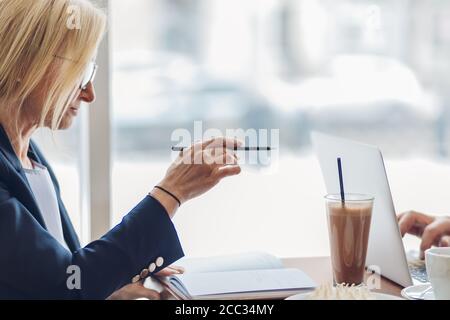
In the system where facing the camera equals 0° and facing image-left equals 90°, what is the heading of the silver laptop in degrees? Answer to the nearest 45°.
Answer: approximately 225°

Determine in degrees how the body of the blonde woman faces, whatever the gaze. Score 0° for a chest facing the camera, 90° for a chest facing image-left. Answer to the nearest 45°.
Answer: approximately 270°

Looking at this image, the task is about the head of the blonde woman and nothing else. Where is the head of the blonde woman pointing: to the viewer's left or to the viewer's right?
to the viewer's right
